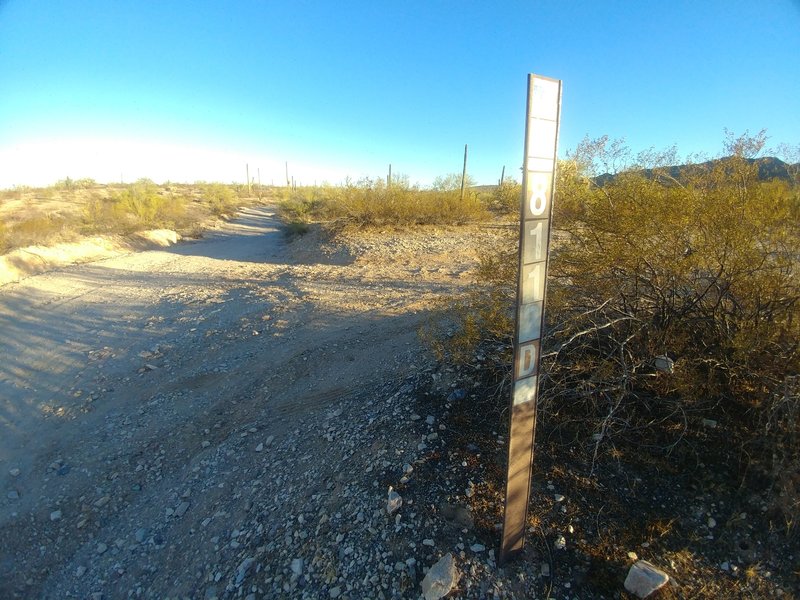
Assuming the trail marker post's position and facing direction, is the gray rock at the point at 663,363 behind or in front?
behind

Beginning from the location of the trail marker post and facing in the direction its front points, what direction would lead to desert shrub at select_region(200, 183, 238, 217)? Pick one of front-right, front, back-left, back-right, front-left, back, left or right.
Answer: back-right

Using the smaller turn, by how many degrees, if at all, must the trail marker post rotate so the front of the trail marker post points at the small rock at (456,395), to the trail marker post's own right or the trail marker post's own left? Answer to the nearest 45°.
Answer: approximately 180°

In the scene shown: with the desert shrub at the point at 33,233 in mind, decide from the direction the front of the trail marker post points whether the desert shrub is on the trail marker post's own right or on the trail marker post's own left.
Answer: on the trail marker post's own right

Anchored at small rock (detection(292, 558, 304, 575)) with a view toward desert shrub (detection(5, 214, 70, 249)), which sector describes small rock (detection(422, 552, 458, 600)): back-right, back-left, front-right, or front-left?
back-right

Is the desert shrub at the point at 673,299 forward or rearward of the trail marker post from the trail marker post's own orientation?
rearward

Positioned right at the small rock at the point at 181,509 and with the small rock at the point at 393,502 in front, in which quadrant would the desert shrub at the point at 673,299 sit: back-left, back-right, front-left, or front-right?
front-left

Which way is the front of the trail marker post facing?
toward the camera

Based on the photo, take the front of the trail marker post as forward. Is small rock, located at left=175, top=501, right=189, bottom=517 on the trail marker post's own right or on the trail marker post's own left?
on the trail marker post's own right

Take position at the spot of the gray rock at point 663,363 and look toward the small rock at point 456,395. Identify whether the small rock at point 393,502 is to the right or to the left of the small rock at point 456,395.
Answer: left
